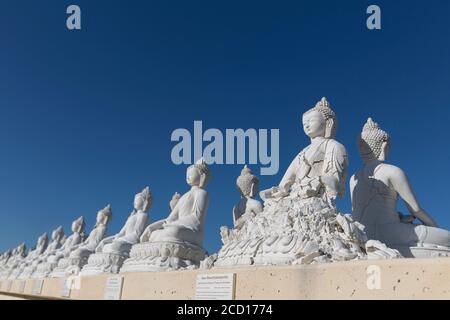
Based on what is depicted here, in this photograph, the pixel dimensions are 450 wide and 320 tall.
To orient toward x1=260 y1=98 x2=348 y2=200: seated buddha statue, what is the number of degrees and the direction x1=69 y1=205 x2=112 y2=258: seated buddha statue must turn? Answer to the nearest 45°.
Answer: approximately 90° to its left

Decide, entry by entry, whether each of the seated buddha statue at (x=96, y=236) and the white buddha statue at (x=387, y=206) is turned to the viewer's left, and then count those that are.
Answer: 1

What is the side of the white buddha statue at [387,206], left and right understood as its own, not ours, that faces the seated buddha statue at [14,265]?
left

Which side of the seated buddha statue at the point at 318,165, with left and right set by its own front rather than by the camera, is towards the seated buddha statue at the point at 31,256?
right

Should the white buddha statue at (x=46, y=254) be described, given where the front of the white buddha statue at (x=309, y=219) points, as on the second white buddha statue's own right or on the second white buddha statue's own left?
on the second white buddha statue's own right

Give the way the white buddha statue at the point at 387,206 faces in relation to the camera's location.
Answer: facing away from the viewer and to the right of the viewer

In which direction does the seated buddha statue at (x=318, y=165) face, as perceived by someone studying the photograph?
facing the viewer and to the left of the viewer

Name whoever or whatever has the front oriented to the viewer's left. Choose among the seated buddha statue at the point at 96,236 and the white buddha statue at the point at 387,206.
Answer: the seated buddha statue

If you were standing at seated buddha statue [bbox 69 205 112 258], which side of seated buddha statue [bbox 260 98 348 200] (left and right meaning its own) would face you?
right

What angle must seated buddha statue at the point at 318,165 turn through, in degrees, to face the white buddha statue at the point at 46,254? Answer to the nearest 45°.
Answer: approximately 90° to its right
